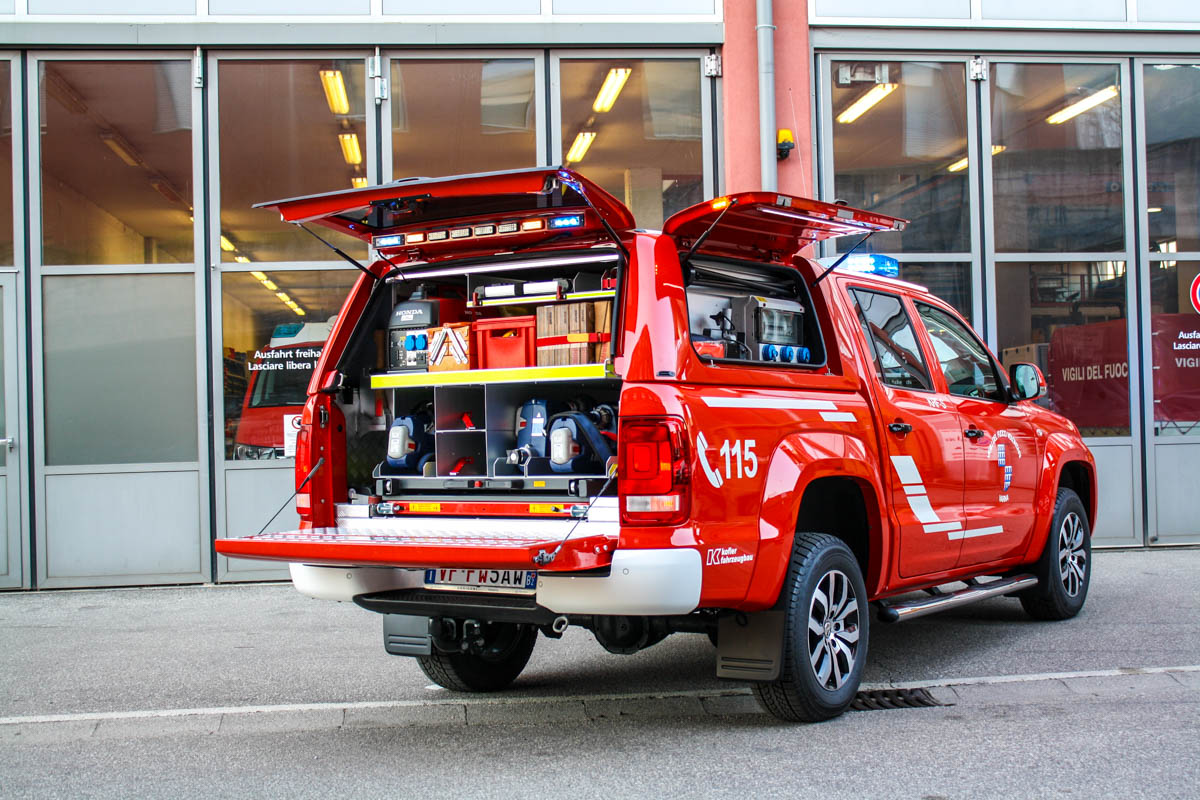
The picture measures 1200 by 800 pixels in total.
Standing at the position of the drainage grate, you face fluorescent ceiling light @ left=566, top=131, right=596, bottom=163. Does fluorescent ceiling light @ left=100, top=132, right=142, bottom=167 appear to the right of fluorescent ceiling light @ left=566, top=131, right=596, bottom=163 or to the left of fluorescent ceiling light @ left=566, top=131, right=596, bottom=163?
left

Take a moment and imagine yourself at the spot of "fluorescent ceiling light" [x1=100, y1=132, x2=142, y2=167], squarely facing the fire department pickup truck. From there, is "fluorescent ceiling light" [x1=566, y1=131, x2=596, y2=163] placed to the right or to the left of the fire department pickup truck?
left

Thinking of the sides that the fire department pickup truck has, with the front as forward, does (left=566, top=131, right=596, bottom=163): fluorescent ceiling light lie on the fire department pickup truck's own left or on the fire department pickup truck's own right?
on the fire department pickup truck's own left

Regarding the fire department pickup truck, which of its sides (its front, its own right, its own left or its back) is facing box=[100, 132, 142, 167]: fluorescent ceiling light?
left

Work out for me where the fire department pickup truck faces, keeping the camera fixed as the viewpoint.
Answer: facing away from the viewer and to the right of the viewer
